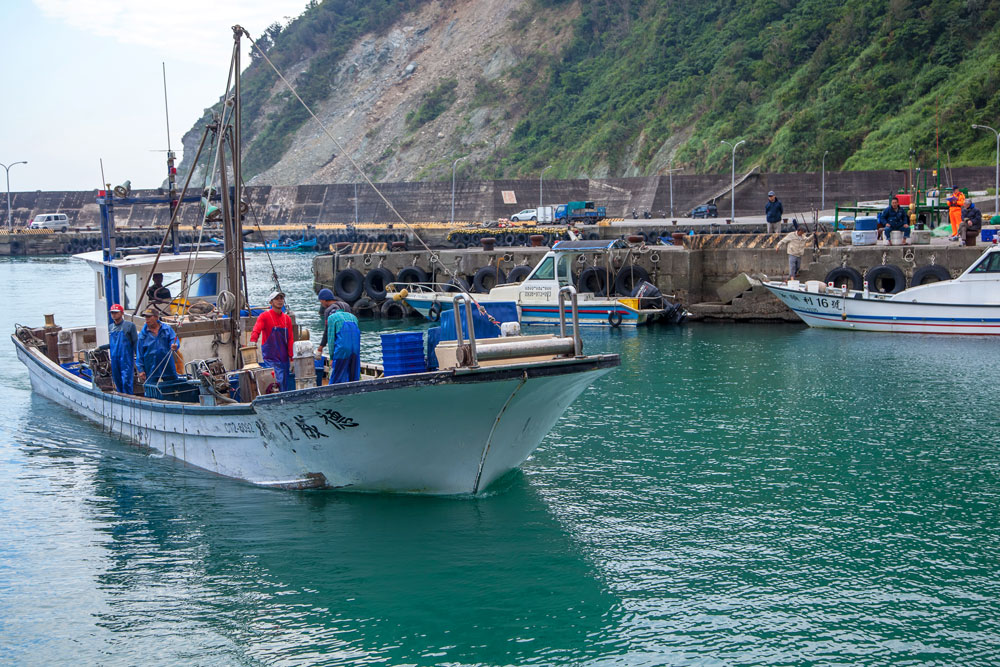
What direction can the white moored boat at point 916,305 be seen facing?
to the viewer's left

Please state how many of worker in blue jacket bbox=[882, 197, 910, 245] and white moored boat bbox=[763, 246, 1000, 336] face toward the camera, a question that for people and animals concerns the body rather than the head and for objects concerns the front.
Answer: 1

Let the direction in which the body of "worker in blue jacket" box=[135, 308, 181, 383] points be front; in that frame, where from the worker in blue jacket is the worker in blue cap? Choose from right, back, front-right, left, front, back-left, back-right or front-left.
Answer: front-left

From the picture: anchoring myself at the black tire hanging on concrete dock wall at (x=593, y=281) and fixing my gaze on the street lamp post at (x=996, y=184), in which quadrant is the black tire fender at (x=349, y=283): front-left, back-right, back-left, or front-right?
back-left

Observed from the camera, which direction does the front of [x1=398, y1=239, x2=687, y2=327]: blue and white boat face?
facing to the left of the viewer

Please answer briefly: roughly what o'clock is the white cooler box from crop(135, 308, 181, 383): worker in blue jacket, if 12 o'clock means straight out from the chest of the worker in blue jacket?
The white cooler box is roughly at 8 o'clock from the worker in blue jacket.

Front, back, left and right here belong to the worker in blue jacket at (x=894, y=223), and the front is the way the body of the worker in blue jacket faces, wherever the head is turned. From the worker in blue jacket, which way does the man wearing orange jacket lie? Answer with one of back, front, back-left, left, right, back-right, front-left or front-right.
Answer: back-left

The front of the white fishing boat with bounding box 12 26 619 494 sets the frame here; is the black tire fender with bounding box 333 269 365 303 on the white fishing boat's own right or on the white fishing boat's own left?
on the white fishing boat's own left

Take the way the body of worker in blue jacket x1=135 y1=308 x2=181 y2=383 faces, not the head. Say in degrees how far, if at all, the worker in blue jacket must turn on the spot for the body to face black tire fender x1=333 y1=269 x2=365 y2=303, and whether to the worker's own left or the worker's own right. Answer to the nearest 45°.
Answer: approximately 180°

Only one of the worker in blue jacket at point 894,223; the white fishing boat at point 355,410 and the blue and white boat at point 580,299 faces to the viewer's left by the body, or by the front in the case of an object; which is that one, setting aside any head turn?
the blue and white boat

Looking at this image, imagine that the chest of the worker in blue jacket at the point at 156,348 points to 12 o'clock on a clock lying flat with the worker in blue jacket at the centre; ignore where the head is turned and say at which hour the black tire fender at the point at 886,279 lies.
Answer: The black tire fender is roughly at 8 o'clock from the worker in blue jacket.

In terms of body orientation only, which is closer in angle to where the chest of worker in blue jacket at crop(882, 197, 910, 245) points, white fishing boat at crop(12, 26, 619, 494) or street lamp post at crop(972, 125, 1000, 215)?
the white fishing boat

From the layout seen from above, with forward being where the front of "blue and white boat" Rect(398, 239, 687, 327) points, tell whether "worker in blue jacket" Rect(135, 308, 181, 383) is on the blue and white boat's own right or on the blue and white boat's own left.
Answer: on the blue and white boat's own left
